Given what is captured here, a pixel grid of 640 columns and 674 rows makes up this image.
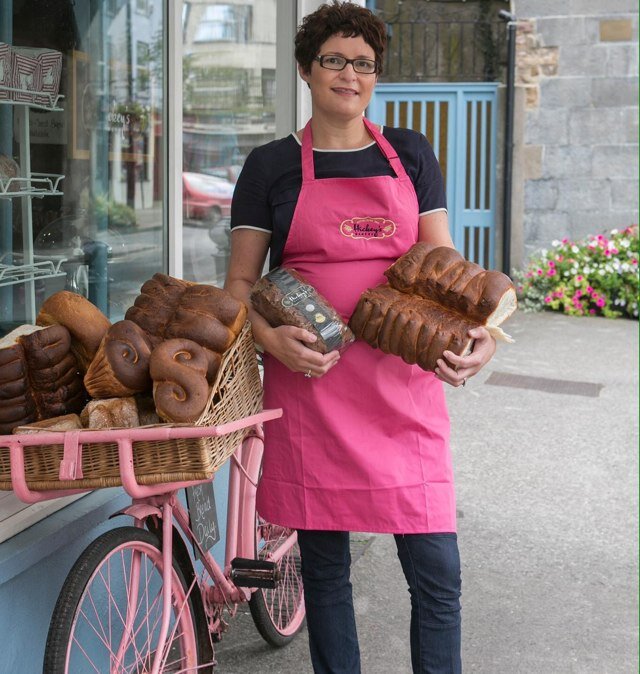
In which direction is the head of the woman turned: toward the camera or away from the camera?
toward the camera

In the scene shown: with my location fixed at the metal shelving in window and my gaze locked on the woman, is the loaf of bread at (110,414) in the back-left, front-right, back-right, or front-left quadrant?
front-right

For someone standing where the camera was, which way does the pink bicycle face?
facing the viewer and to the left of the viewer

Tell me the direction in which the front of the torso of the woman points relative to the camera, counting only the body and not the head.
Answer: toward the camera

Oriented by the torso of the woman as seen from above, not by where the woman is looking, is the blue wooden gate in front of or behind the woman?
behind

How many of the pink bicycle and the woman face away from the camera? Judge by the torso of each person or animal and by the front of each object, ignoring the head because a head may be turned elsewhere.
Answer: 0
